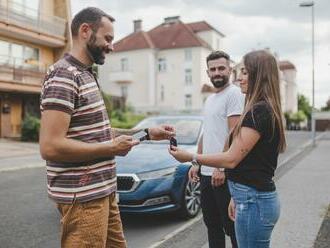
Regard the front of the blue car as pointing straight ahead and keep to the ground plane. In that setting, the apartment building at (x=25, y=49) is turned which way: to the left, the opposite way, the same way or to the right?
to the left

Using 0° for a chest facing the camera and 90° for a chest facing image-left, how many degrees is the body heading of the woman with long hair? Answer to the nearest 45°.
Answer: approximately 90°

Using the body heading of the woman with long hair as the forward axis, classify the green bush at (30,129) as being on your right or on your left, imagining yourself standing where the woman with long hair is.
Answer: on your right

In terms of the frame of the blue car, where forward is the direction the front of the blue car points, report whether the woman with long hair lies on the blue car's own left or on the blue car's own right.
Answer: on the blue car's own left

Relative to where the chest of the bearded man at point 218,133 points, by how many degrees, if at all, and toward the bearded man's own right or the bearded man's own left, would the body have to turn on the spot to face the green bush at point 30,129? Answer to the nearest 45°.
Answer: approximately 90° to the bearded man's own right

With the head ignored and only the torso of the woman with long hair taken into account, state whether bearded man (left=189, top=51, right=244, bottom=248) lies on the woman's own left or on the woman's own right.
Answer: on the woman's own right

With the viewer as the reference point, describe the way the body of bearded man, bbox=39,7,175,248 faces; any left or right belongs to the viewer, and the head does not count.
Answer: facing to the right of the viewer
